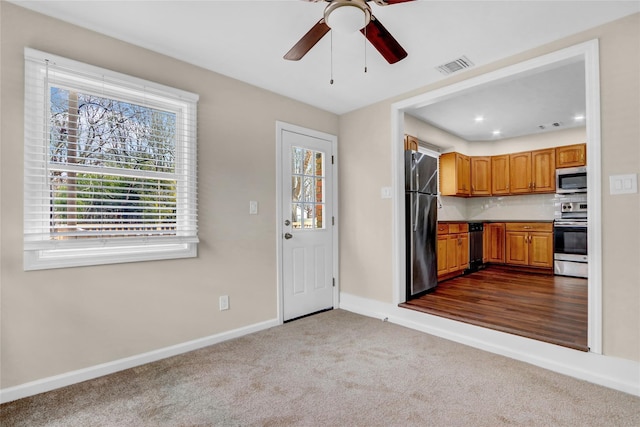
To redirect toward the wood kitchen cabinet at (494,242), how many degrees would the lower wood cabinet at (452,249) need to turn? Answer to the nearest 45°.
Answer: approximately 90° to its left

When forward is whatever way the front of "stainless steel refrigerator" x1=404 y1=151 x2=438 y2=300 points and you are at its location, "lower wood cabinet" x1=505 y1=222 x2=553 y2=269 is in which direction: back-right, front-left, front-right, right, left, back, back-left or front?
left

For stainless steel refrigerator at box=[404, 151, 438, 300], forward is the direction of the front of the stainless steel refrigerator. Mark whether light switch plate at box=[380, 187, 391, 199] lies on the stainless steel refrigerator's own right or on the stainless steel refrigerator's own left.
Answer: on the stainless steel refrigerator's own right

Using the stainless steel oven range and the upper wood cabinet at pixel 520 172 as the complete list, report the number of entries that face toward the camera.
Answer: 2

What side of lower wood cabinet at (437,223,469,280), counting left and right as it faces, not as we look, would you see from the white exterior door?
right

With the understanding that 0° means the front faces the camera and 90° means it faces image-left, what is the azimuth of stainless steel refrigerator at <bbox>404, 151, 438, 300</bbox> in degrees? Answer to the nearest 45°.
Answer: approximately 315°

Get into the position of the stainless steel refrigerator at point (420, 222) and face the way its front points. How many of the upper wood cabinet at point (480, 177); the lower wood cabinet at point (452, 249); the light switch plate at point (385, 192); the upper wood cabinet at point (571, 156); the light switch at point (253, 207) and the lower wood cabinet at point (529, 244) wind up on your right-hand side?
2

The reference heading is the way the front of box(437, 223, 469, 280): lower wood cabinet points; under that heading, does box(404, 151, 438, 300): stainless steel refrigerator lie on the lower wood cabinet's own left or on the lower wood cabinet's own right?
on the lower wood cabinet's own right

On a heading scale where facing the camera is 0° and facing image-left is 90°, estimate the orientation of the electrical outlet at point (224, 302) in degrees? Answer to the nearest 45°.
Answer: approximately 315°

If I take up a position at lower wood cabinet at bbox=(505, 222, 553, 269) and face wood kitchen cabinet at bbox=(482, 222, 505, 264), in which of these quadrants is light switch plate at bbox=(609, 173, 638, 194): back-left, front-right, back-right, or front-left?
back-left

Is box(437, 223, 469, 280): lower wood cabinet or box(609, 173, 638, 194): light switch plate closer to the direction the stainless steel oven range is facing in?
the light switch plate

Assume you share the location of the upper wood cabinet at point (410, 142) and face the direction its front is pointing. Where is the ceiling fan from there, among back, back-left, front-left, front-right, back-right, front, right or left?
front-right

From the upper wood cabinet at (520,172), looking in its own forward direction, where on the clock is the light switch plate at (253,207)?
The light switch plate is roughly at 1 o'clock from the upper wood cabinet.

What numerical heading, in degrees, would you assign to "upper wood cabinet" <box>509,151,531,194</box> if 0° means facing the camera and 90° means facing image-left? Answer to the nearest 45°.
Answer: approximately 0°
